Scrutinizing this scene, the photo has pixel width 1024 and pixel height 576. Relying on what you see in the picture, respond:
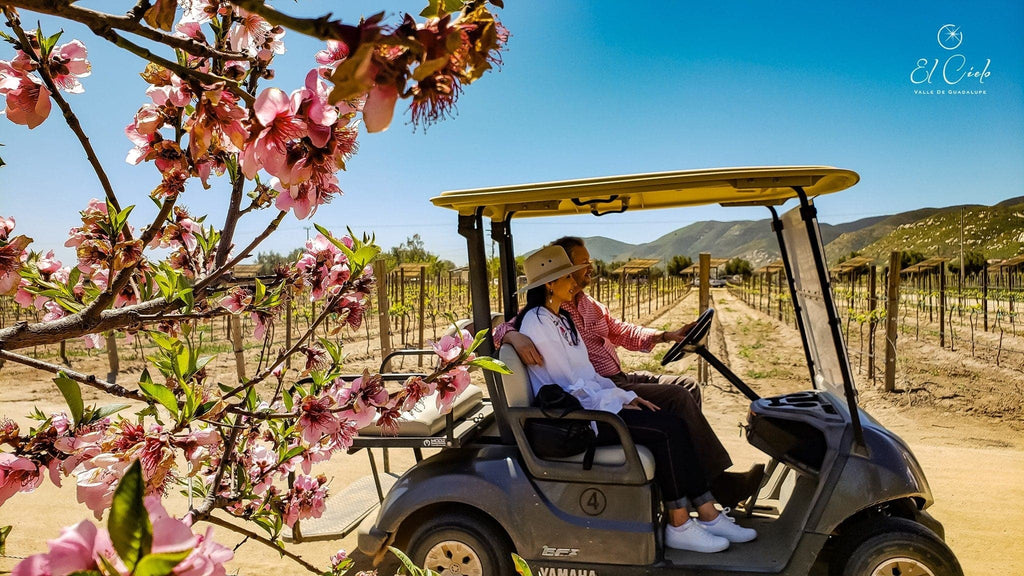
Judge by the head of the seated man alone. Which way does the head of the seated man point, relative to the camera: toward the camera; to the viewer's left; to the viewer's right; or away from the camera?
to the viewer's right

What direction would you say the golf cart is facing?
to the viewer's right

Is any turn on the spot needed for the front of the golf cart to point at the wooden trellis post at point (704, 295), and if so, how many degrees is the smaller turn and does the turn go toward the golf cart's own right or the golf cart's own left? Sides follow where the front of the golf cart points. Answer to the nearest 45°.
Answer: approximately 90° to the golf cart's own left

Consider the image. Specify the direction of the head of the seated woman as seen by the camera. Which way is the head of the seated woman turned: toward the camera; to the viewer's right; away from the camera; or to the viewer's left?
to the viewer's right

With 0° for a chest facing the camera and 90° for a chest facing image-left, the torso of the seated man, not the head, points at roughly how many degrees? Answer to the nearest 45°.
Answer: approximately 270°

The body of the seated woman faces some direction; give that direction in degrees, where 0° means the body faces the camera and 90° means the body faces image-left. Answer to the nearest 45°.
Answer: approximately 270°

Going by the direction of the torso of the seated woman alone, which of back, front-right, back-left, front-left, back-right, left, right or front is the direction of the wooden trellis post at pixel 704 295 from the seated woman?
left
